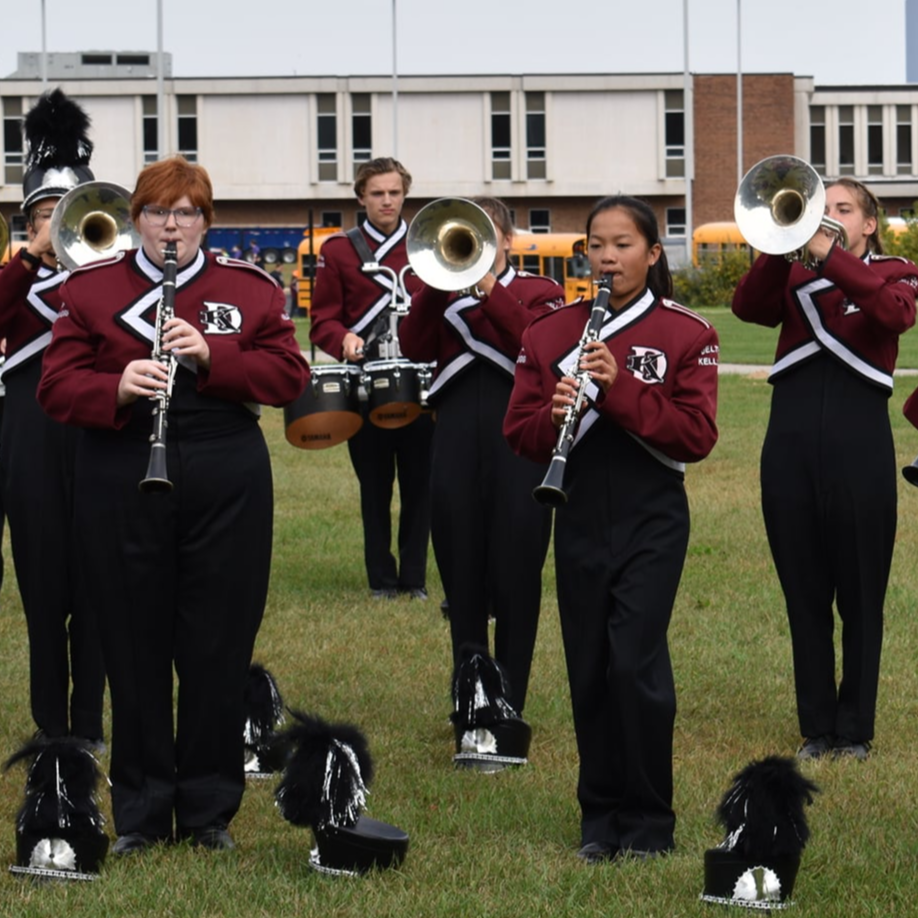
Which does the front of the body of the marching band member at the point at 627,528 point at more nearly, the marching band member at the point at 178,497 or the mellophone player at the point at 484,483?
the marching band member

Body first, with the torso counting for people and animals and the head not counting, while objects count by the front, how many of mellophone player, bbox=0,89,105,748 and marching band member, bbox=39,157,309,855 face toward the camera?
2

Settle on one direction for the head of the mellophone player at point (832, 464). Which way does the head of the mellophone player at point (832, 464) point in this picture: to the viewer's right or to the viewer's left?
to the viewer's left

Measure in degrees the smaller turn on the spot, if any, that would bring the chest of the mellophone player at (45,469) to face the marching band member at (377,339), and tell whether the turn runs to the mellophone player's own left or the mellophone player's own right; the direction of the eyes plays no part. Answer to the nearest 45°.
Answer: approximately 135° to the mellophone player's own left

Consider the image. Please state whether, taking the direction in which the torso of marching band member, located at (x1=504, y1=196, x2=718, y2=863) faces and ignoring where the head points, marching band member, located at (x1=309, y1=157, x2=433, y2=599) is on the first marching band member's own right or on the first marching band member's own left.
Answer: on the first marching band member's own right

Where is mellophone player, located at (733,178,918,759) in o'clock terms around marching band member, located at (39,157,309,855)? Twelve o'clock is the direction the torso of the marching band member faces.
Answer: The mellophone player is roughly at 8 o'clock from the marching band member.

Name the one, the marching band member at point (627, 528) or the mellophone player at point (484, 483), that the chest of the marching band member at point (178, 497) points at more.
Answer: the marching band member

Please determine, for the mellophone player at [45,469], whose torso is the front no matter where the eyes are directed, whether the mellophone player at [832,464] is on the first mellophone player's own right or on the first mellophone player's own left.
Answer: on the first mellophone player's own left

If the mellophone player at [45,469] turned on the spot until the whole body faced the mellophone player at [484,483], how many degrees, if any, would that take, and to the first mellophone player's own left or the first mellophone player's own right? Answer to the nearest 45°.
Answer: approximately 90° to the first mellophone player's own left

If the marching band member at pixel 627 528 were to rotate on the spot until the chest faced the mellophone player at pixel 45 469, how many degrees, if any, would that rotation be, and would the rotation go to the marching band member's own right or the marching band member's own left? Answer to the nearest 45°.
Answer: approximately 90° to the marching band member's own right
